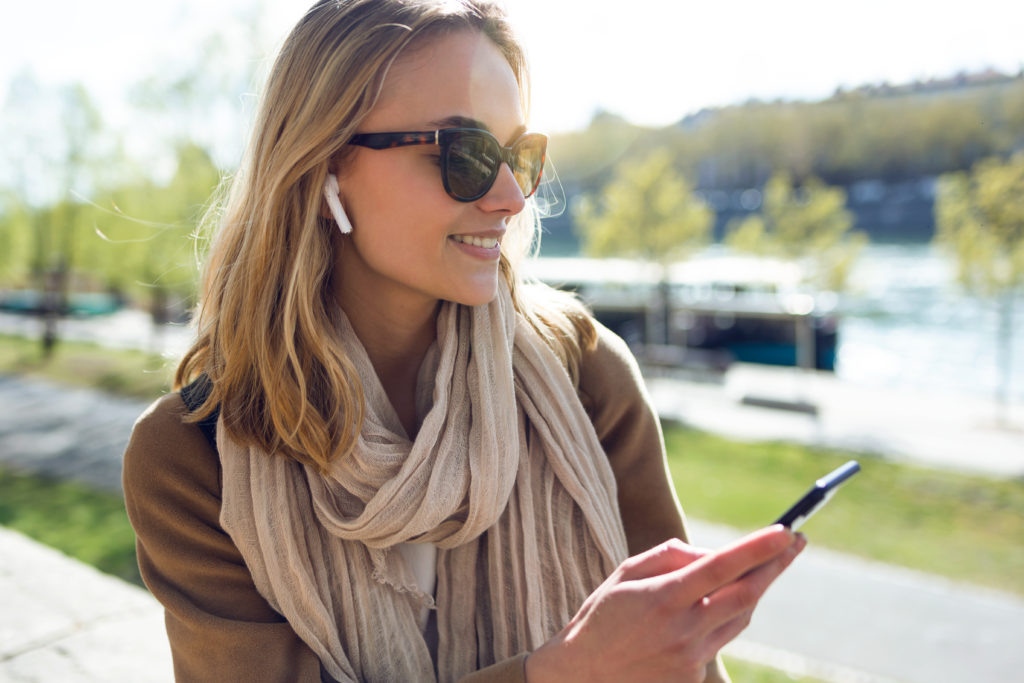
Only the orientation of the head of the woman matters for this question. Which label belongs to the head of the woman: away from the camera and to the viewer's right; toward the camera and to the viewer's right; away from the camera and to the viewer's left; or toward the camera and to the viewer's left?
toward the camera and to the viewer's right

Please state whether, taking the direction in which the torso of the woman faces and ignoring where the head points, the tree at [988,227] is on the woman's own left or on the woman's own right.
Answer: on the woman's own left

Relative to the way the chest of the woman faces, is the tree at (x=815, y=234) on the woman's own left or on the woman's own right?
on the woman's own left

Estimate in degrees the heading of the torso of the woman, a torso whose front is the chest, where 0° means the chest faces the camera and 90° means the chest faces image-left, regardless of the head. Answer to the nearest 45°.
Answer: approximately 315°

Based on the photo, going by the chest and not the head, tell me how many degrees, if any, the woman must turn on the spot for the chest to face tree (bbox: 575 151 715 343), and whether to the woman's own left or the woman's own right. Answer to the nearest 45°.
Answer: approximately 135° to the woman's own left

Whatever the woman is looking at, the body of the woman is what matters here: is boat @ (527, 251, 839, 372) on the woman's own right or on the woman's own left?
on the woman's own left
